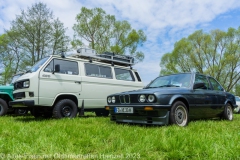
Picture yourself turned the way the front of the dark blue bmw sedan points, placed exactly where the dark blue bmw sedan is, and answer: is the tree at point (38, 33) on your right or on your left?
on your right

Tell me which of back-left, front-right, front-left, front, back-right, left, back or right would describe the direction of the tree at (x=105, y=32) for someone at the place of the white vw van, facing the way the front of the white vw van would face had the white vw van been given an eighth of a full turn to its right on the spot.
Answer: right

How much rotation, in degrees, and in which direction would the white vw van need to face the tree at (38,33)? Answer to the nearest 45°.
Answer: approximately 135° to its right

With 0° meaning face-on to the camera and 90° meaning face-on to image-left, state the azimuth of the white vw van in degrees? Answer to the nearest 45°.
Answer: approximately 45°

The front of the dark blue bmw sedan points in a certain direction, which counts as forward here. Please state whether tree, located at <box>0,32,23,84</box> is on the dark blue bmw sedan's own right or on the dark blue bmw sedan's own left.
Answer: on the dark blue bmw sedan's own right

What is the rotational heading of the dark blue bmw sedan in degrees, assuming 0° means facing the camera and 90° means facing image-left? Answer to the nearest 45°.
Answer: approximately 45°

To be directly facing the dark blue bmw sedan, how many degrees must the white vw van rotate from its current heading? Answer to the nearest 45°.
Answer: approximately 90° to its left
